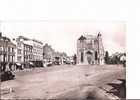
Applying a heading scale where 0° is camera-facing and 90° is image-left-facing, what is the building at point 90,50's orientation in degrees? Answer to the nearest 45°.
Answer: approximately 0°

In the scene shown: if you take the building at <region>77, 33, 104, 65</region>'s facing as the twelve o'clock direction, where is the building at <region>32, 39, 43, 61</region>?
the building at <region>32, 39, 43, 61</region> is roughly at 3 o'clock from the building at <region>77, 33, 104, 65</region>.

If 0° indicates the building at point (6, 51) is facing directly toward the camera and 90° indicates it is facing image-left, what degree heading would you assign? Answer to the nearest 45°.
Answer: approximately 315°

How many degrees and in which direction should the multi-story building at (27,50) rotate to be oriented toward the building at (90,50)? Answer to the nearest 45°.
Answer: approximately 45° to its left

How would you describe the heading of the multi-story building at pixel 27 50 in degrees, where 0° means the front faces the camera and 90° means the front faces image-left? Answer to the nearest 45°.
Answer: approximately 315°

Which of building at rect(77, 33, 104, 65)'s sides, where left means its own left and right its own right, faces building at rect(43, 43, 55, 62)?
right
